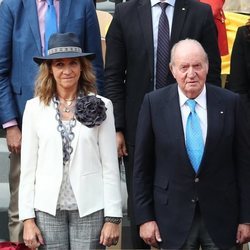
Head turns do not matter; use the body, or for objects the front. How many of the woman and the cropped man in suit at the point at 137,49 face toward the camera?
2

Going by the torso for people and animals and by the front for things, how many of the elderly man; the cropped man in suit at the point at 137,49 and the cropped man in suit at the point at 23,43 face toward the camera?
3

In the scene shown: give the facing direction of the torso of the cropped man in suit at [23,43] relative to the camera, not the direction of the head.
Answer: toward the camera

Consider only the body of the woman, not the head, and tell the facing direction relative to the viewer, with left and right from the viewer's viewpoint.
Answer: facing the viewer

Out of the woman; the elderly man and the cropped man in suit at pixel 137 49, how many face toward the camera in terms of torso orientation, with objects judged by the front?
3

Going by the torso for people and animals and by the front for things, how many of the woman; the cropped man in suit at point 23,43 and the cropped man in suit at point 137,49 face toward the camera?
3

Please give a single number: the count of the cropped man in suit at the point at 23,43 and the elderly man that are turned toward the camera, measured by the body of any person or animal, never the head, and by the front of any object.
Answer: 2
